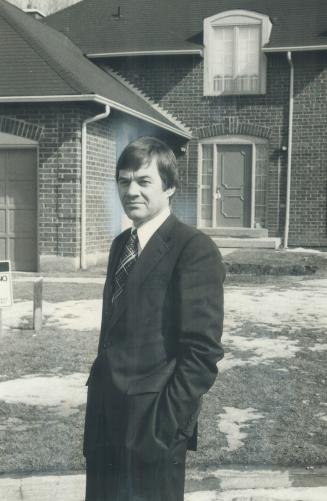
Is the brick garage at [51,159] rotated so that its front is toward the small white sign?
yes

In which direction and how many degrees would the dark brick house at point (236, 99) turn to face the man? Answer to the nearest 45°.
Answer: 0° — it already faces them

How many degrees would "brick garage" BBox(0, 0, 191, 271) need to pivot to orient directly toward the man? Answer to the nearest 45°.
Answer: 0° — it already faces them

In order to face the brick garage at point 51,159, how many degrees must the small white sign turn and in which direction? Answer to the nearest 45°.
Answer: approximately 180°

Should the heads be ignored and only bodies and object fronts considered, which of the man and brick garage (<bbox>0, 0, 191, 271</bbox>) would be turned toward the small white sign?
the brick garage

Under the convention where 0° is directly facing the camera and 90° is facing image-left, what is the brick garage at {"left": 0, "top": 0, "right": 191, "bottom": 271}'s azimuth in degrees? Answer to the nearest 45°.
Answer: approximately 0°

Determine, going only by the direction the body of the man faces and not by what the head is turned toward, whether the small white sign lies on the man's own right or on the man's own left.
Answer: on the man's own right

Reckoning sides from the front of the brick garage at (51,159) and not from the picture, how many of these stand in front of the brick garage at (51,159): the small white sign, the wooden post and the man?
3

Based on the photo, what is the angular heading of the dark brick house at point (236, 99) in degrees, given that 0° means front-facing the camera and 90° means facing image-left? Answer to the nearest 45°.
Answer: approximately 0°

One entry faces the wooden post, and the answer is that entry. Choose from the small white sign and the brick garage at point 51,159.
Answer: the brick garage
